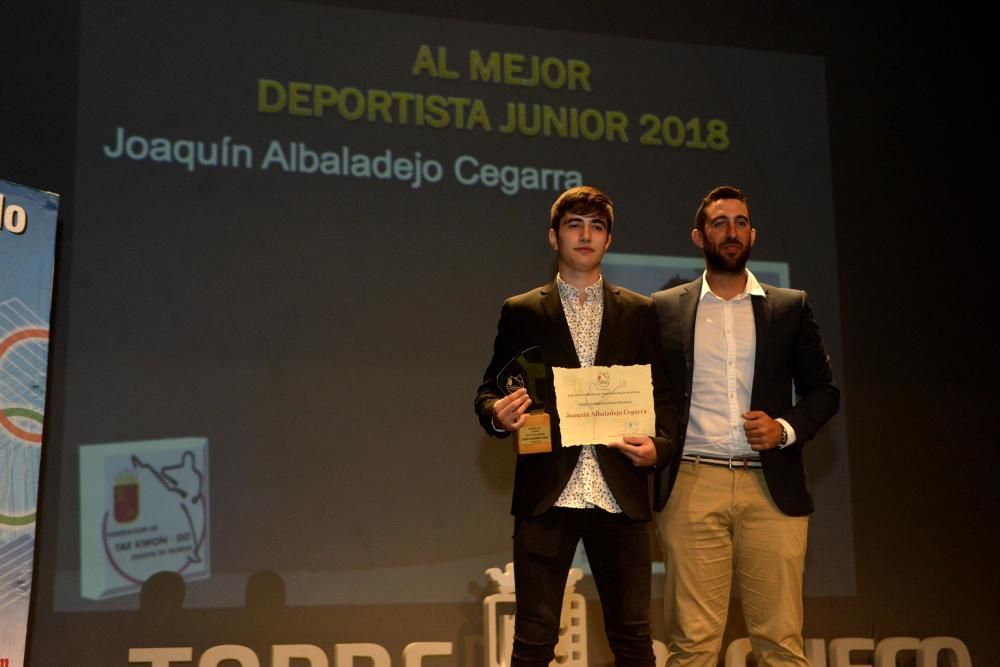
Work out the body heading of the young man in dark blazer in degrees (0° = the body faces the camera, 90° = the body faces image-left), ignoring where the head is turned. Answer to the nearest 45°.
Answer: approximately 0°

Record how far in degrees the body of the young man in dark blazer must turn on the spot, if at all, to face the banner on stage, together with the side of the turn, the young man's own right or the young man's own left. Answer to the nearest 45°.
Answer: approximately 90° to the young man's own right
